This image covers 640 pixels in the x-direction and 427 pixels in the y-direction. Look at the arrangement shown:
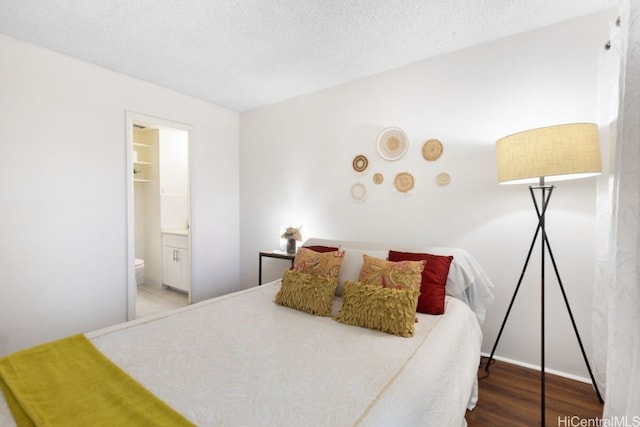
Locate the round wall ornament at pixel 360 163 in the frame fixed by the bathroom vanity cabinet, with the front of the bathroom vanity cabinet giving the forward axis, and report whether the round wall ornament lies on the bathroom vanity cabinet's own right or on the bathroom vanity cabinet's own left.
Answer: on the bathroom vanity cabinet's own left

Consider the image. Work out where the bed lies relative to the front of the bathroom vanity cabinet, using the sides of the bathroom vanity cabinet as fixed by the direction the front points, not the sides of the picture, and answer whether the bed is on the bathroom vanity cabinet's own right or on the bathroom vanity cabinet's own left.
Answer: on the bathroom vanity cabinet's own left

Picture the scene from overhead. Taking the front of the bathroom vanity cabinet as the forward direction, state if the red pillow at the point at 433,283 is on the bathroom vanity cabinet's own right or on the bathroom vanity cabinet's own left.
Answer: on the bathroom vanity cabinet's own left

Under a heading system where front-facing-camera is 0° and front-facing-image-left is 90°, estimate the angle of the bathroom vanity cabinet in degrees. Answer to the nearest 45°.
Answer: approximately 45°

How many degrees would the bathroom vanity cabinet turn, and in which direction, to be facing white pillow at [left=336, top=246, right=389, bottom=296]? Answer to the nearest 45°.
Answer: approximately 90° to its left

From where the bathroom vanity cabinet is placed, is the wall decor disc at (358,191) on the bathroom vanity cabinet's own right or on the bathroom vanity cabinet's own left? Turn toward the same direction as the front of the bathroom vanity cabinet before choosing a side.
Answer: on the bathroom vanity cabinet's own left

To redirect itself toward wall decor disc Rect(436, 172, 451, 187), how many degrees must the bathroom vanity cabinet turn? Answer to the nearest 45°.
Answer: approximately 90° to its left

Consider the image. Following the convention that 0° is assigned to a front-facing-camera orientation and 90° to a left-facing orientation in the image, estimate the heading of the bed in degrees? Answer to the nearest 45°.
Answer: approximately 45°

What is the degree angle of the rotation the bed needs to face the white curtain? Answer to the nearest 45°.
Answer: approximately 90° to its left

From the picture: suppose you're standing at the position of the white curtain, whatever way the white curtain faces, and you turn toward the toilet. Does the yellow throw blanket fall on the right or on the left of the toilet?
left

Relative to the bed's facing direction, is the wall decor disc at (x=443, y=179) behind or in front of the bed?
behind

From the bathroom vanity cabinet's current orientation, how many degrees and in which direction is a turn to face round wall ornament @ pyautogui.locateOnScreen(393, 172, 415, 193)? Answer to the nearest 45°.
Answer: approximately 90° to its left

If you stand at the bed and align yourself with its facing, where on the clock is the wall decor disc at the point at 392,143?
The wall decor disc is roughly at 6 o'clock from the bed.

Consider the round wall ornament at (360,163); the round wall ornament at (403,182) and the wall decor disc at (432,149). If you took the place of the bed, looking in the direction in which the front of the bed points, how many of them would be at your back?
3

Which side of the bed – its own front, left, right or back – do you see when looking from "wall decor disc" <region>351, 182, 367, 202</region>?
back
